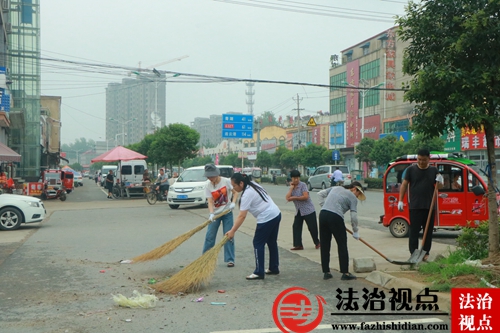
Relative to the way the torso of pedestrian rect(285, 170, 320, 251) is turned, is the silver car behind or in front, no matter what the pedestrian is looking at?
behind

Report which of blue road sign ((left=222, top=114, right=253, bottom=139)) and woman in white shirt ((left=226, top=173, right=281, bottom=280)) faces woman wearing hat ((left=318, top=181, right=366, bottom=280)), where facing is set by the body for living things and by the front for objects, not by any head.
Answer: the blue road sign

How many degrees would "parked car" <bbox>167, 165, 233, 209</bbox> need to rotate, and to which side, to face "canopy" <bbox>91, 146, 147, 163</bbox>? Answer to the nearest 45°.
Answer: approximately 135° to its right

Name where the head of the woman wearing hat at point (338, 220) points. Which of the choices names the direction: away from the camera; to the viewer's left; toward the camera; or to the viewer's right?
to the viewer's right

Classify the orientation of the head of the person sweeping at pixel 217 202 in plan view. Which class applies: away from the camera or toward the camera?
toward the camera

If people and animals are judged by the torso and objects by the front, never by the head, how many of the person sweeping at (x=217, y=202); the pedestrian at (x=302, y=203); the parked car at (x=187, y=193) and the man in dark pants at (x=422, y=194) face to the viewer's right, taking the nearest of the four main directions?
0

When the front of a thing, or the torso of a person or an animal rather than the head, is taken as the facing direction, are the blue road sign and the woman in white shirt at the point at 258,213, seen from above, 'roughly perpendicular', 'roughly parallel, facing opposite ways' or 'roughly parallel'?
roughly perpendicular

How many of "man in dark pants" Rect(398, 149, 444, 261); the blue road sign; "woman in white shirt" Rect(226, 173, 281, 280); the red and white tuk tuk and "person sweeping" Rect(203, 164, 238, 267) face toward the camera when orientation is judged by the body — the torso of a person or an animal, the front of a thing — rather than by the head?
3

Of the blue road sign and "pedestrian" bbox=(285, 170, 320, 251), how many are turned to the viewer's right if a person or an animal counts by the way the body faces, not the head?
0

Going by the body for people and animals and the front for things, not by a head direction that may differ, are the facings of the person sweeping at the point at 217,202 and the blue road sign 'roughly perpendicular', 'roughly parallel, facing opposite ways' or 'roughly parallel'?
roughly parallel

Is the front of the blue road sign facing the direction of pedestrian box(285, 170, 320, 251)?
yes

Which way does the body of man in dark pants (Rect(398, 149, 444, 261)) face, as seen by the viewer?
toward the camera

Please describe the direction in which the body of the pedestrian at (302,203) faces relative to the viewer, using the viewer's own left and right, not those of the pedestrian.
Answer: facing the viewer and to the left of the viewer

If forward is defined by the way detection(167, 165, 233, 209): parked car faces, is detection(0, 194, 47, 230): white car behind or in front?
in front

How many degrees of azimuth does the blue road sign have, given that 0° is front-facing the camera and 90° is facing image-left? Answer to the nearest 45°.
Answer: approximately 0°

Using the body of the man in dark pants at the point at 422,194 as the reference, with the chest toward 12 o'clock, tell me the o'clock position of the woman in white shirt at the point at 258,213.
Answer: The woman in white shirt is roughly at 2 o'clock from the man in dark pants.
